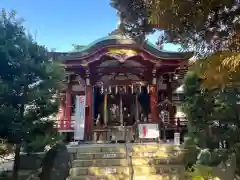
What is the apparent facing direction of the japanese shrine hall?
toward the camera

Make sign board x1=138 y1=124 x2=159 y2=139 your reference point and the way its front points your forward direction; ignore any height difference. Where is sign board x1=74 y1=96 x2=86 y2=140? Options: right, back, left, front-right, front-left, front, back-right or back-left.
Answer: right

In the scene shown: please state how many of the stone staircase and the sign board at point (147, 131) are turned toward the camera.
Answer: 2

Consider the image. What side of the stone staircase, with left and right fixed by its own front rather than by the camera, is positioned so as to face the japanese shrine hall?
back

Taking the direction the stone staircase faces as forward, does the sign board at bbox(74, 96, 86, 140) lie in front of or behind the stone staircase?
behind

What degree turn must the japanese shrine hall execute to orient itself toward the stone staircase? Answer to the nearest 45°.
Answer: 0° — it already faces it

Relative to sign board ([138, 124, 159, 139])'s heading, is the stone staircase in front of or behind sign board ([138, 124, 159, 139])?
in front

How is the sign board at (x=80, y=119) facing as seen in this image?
toward the camera

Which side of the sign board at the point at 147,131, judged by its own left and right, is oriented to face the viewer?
front

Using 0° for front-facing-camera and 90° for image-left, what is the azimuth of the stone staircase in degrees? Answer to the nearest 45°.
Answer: approximately 0°
